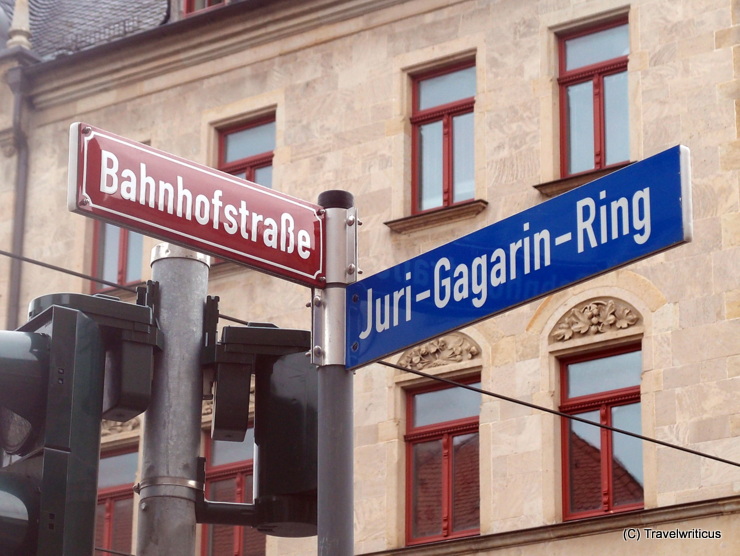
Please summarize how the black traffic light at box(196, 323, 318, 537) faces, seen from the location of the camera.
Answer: facing away from the viewer and to the left of the viewer

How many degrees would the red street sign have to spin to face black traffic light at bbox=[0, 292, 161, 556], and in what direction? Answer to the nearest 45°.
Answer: approximately 45° to its right

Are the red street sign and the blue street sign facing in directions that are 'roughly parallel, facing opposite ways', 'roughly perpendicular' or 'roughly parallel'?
roughly perpendicular

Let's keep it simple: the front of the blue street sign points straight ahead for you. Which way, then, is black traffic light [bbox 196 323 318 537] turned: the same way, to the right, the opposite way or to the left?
to the right

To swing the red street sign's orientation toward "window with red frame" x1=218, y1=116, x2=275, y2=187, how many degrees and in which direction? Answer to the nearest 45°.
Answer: approximately 135° to its left

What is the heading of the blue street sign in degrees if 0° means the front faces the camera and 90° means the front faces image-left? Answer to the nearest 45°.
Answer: approximately 45°
